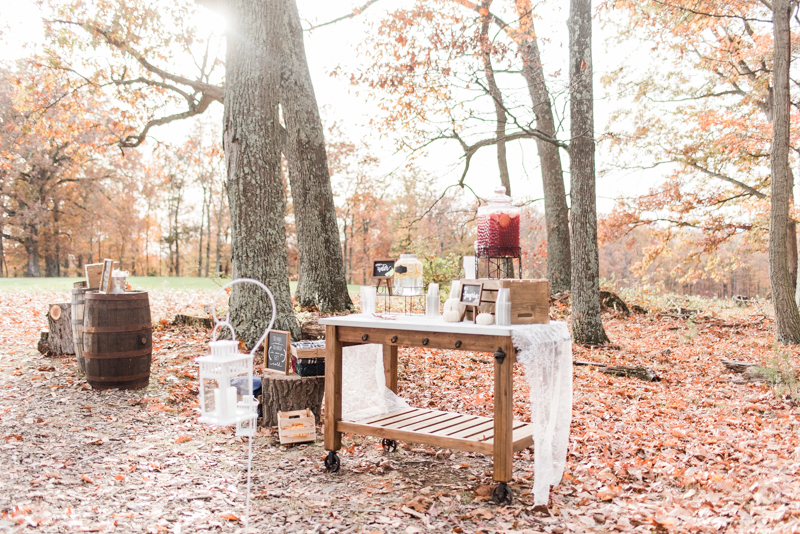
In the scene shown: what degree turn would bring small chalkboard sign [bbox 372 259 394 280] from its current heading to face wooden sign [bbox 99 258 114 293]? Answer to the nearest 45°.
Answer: approximately 135° to its right

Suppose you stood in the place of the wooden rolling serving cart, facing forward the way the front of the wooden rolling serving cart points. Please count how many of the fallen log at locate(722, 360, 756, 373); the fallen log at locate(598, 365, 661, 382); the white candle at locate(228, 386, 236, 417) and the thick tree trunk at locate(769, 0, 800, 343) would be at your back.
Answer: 3

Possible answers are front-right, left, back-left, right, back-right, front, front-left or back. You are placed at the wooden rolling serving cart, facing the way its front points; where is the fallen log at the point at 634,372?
back

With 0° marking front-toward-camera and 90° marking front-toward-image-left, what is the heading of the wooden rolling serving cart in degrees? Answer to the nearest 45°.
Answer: approximately 45°

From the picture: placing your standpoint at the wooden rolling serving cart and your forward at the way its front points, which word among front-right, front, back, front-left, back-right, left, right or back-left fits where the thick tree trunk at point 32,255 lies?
right

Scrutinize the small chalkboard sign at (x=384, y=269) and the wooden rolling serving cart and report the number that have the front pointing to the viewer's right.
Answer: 0

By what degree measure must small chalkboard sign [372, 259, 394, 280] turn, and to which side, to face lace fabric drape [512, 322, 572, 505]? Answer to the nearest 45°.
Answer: approximately 45° to its left

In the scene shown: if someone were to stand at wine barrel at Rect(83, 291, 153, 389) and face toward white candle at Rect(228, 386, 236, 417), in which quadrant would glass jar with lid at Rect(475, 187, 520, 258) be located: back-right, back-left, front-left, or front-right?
front-left

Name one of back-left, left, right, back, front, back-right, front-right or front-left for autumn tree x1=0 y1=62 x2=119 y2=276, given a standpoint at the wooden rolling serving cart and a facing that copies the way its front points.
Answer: right

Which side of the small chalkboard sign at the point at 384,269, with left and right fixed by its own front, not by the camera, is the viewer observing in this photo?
front

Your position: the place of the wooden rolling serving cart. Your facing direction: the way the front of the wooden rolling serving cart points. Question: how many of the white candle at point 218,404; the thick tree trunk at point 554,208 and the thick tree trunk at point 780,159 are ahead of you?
1
